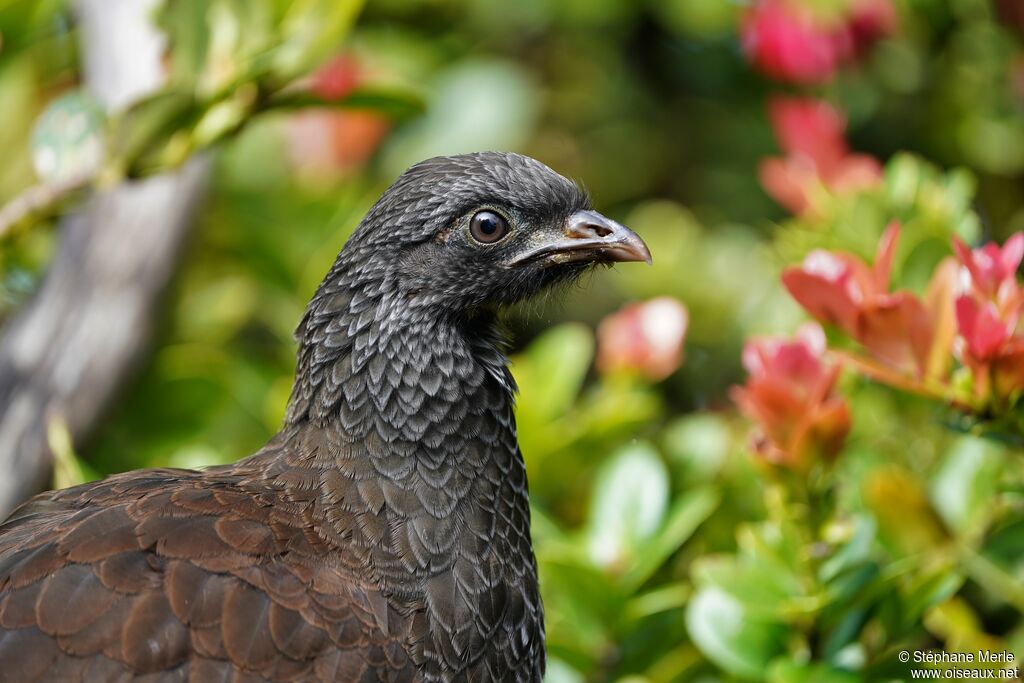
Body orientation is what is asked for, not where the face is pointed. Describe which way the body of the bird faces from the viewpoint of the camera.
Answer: to the viewer's right

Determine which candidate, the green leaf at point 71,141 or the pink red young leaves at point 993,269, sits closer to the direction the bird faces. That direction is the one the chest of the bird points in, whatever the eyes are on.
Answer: the pink red young leaves

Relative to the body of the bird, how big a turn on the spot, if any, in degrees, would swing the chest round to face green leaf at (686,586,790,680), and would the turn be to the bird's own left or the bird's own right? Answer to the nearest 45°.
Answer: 0° — it already faces it
